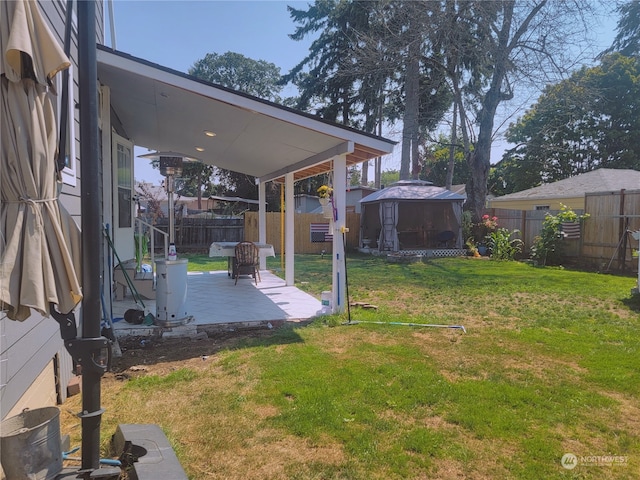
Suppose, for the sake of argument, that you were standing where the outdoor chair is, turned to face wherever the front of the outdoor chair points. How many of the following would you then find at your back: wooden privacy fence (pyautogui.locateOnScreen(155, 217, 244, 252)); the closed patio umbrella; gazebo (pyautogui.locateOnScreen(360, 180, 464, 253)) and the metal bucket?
2

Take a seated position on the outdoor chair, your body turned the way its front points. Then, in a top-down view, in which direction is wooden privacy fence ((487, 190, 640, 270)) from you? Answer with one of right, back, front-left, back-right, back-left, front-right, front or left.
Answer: right

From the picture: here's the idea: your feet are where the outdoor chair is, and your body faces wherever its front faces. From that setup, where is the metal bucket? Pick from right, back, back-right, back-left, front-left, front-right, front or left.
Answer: back

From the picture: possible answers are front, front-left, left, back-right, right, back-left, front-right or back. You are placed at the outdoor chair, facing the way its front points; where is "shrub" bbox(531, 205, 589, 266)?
right

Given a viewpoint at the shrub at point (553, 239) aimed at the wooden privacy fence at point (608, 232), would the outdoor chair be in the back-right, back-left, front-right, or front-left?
back-right

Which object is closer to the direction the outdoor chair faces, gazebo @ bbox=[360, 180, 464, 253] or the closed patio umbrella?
the gazebo

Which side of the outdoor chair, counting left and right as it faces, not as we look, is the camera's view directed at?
back

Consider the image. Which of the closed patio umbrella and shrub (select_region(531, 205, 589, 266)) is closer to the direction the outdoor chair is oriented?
the shrub

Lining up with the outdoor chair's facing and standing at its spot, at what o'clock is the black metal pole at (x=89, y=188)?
The black metal pole is roughly at 6 o'clock from the outdoor chair.

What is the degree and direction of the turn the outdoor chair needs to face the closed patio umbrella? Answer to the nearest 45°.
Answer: approximately 180°

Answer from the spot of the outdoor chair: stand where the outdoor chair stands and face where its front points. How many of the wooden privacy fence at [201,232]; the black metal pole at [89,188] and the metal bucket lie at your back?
2

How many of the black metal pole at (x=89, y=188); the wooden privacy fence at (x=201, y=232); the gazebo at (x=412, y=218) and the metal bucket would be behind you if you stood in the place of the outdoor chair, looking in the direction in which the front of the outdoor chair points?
2
